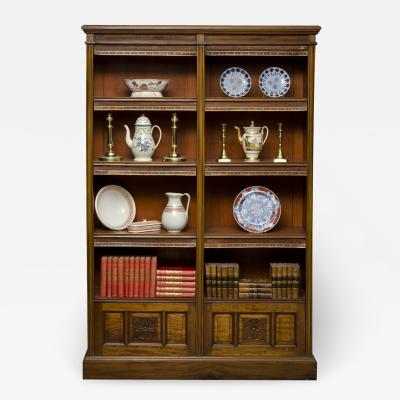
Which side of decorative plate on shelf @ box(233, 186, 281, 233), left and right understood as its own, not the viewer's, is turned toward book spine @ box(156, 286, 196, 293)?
right

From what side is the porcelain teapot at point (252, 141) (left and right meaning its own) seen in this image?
left

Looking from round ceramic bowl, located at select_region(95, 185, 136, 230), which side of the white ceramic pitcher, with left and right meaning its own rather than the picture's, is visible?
front

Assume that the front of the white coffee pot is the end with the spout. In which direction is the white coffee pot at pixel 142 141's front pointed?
to the viewer's left

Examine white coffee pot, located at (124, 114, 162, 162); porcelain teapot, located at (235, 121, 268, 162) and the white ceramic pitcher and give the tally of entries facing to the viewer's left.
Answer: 3

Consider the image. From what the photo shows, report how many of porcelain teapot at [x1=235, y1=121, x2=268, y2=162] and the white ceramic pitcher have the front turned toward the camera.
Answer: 0

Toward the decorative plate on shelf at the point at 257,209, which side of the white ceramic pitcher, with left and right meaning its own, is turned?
back

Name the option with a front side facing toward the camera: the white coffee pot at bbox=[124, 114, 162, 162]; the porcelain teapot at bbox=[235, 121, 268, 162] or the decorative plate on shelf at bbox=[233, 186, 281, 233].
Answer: the decorative plate on shelf

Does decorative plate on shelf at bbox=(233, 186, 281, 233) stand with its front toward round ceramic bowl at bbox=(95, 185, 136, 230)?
no

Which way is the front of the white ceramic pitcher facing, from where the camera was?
facing to the left of the viewer

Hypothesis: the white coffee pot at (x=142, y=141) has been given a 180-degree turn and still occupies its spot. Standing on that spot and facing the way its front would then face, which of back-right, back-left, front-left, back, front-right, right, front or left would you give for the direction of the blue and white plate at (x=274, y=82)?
front

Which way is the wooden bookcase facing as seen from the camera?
toward the camera

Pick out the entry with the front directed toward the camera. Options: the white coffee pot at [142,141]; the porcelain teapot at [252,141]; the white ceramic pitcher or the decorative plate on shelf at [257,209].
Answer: the decorative plate on shelf

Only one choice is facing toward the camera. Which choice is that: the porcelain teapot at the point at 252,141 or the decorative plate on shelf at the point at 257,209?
the decorative plate on shelf
